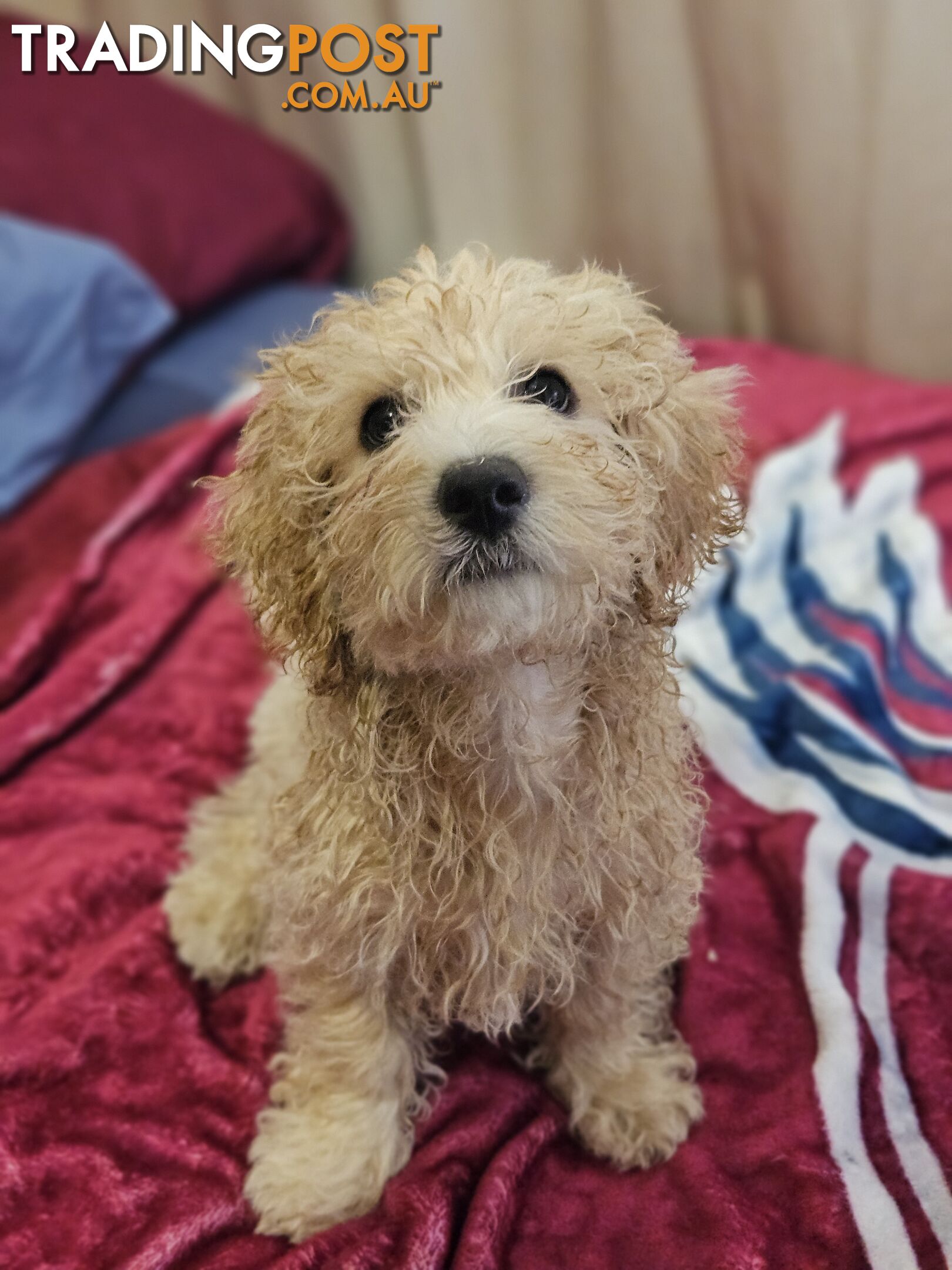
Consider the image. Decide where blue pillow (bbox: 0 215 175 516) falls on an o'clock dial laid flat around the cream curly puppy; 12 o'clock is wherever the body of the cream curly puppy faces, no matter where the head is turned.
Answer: The blue pillow is roughly at 5 o'clock from the cream curly puppy.

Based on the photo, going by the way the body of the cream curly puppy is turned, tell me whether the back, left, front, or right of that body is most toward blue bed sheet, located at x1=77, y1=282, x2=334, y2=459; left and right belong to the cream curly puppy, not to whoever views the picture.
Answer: back

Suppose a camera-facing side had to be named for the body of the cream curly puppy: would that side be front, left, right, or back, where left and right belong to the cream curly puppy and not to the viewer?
front
